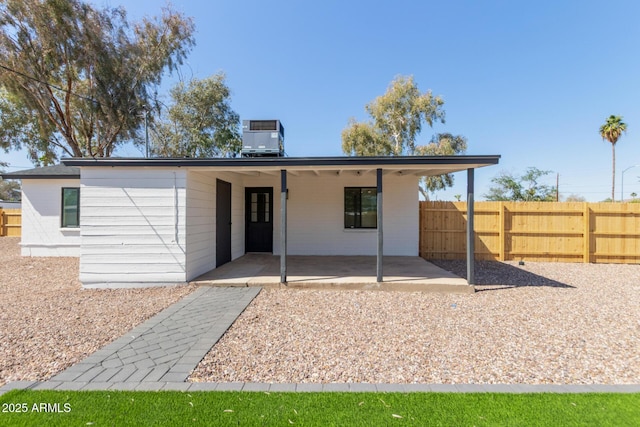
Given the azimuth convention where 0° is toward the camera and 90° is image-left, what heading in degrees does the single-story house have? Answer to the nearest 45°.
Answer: approximately 0°

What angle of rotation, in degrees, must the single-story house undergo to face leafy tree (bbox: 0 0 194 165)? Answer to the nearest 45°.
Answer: approximately 135° to its right

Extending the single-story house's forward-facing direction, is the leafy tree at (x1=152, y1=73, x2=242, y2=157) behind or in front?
behind

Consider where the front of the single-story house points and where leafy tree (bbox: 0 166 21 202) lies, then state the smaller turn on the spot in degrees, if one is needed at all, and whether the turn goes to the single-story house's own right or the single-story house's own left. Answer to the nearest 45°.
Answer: approximately 135° to the single-story house's own right

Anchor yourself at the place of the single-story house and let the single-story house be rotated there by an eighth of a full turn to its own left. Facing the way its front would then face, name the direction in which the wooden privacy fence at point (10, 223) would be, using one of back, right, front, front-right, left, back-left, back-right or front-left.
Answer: back

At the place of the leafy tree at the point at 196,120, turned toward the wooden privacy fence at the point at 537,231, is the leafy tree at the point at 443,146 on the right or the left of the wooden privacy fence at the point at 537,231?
left

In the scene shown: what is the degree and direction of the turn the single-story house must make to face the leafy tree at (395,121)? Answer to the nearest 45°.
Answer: approximately 135° to its left

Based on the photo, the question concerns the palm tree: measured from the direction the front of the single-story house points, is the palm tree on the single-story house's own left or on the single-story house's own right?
on the single-story house's own left

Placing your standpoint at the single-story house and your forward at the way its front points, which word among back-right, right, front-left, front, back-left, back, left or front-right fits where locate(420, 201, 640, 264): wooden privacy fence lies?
left

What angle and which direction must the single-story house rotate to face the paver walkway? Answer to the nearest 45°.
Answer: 0° — it already faces it

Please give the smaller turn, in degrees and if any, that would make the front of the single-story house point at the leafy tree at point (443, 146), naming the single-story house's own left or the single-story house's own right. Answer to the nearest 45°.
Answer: approximately 135° to the single-story house's own left

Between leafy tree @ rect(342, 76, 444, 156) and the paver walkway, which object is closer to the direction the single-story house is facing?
the paver walkway

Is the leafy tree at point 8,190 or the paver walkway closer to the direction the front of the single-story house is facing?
the paver walkway

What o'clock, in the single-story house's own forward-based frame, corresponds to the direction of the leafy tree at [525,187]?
The leafy tree is roughly at 8 o'clock from the single-story house.
